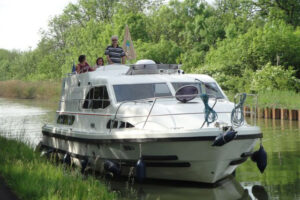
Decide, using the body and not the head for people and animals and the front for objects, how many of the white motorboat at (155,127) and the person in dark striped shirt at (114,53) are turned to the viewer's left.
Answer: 0

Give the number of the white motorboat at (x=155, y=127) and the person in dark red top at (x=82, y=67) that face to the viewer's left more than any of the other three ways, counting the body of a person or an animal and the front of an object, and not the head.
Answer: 0

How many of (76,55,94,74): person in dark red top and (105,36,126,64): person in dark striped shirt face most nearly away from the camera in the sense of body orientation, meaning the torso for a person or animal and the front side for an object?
0

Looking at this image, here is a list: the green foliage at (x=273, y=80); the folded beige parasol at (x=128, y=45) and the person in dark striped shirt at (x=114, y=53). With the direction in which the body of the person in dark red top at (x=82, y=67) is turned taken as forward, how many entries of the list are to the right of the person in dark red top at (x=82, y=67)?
0

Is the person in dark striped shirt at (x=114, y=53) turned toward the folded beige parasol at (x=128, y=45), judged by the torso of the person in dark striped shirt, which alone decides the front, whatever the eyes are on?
no

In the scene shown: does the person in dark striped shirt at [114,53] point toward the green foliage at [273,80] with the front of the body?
no

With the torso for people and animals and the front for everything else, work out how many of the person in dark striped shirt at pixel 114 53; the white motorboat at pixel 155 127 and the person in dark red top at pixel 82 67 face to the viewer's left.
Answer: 0

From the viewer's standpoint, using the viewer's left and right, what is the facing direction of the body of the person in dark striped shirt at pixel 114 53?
facing the viewer

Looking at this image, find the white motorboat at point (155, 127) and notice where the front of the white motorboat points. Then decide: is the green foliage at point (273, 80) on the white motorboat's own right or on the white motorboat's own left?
on the white motorboat's own left

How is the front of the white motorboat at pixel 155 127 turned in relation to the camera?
facing the viewer and to the right of the viewer
